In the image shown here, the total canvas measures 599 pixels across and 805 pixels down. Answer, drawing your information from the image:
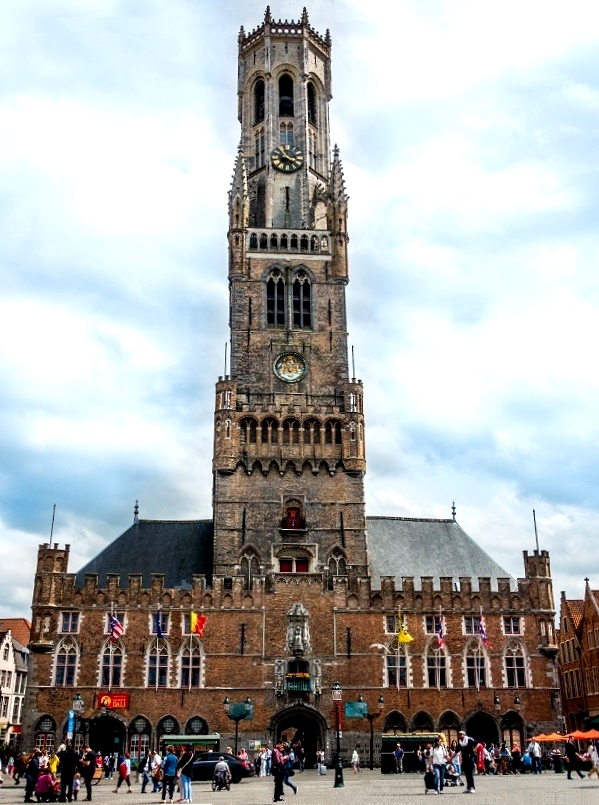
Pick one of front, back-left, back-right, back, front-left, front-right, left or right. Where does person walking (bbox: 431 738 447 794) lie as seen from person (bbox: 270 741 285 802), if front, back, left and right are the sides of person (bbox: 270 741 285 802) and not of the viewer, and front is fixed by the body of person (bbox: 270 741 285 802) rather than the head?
front-left

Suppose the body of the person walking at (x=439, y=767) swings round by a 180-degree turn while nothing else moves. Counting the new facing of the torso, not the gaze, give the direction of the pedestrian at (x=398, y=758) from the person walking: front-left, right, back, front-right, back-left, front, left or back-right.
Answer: front

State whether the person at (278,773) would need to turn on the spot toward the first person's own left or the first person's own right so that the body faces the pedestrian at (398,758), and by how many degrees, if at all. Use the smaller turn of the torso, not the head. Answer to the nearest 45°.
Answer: approximately 90° to the first person's own left

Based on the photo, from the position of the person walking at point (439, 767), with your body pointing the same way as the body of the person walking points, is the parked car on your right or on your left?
on your right

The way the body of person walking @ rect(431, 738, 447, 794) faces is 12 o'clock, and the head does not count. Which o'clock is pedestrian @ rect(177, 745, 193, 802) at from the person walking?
The pedestrian is roughly at 2 o'clock from the person walking.

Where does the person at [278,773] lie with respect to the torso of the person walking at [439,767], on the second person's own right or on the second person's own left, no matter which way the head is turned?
on the second person's own right

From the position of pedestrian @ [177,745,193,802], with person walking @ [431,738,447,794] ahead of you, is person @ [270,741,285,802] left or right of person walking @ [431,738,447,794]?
right
